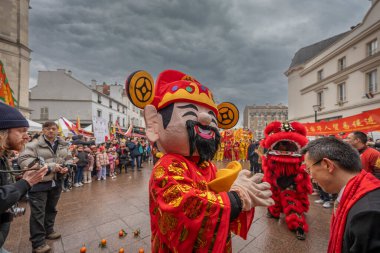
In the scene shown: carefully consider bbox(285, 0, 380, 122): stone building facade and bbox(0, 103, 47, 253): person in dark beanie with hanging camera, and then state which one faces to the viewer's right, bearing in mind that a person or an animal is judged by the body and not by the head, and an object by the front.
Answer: the person in dark beanie with hanging camera

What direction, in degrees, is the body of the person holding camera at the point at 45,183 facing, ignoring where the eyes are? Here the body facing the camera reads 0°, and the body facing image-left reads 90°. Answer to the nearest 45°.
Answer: approximately 315°

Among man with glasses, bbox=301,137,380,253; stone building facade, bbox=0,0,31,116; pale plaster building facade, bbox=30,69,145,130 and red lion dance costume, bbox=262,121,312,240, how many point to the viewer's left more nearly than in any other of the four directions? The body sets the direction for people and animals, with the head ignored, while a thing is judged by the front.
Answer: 1

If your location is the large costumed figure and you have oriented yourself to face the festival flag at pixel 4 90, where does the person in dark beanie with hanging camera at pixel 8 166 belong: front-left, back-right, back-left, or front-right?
front-left

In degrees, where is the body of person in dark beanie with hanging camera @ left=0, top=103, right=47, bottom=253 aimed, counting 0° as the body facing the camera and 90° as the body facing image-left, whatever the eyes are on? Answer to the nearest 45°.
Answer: approximately 270°

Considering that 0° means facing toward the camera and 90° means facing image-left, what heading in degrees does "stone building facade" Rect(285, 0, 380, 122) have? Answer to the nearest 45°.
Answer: approximately 45°

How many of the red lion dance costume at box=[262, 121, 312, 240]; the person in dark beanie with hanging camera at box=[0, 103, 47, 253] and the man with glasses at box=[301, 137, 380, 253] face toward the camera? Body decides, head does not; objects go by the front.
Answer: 1

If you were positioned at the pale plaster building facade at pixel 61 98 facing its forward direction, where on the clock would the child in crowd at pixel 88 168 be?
The child in crowd is roughly at 1 o'clock from the pale plaster building facade.

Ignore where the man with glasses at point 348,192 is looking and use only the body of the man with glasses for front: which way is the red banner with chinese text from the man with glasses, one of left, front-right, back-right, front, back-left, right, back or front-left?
right

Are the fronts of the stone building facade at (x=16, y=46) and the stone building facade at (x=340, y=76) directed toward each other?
yes

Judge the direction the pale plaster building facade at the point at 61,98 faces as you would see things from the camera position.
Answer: facing the viewer and to the right of the viewer

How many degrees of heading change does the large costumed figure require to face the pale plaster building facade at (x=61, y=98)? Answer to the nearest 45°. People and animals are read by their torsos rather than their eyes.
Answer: approximately 180°

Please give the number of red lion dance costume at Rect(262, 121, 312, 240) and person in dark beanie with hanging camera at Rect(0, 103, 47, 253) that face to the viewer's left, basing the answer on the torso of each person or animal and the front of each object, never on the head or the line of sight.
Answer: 0

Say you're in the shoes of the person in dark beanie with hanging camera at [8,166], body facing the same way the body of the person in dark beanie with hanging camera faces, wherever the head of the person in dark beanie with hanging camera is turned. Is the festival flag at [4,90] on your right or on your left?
on your left
